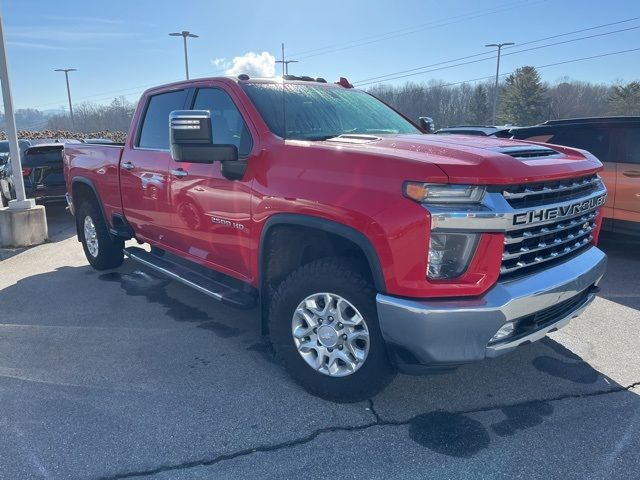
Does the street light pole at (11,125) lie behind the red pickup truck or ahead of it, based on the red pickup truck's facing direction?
behind

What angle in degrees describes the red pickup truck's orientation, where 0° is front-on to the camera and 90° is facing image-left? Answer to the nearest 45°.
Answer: approximately 315°
